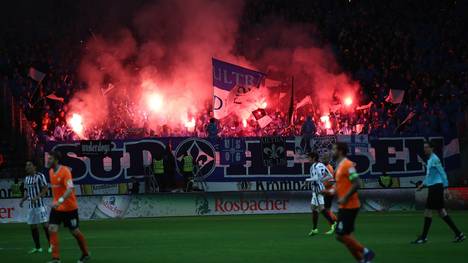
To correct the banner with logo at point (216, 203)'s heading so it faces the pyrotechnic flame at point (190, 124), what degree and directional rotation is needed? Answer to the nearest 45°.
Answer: approximately 180°

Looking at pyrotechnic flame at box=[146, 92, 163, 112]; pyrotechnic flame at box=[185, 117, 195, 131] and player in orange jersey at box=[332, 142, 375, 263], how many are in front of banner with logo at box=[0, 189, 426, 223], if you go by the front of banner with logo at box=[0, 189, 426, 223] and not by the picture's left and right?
1

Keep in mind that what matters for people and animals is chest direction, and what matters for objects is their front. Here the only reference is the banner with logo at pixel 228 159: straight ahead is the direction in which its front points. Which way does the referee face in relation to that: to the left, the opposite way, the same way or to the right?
to the right

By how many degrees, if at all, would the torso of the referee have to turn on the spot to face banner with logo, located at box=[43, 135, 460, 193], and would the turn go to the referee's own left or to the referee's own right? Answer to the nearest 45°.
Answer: approximately 45° to the referee's own right

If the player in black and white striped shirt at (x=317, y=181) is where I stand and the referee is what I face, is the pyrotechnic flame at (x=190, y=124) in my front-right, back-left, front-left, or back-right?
back-left
